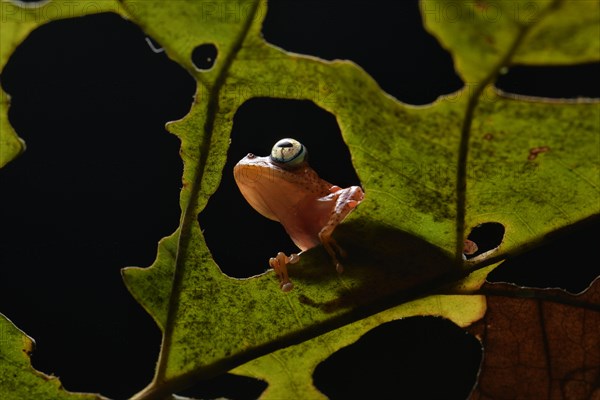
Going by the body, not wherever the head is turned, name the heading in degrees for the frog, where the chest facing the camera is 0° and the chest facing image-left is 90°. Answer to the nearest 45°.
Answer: approximately 90°
